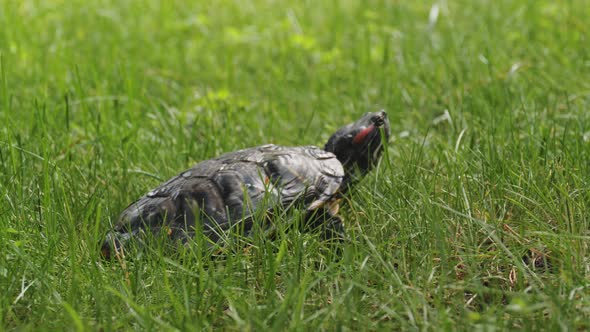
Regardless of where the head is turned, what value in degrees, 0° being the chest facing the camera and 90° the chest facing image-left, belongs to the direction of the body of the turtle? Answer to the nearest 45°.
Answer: approximately 270°
